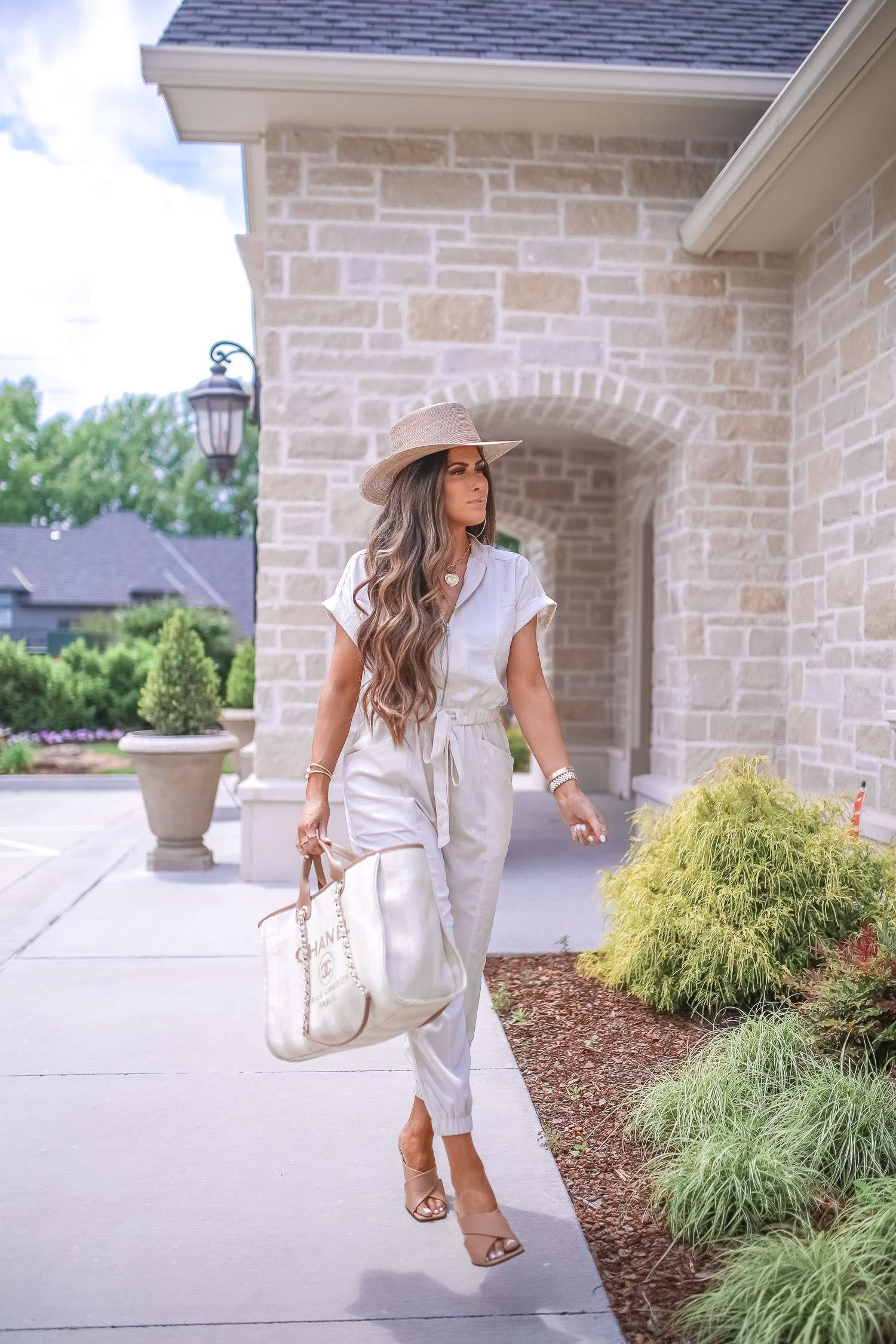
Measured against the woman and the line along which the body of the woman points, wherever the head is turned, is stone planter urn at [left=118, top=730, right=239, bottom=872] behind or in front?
behind

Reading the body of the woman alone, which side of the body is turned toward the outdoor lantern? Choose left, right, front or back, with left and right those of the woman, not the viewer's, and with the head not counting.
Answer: back

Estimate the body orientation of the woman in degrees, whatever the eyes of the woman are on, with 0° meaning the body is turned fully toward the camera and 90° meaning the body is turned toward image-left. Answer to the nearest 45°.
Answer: approximately 0°

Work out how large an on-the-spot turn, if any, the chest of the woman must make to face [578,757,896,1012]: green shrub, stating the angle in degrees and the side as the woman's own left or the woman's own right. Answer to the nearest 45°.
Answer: approximately 135° to the woman's own left

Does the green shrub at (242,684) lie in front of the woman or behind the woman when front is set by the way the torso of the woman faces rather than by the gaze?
behind

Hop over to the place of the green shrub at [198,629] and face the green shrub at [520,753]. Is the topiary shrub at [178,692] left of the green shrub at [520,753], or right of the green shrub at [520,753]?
right

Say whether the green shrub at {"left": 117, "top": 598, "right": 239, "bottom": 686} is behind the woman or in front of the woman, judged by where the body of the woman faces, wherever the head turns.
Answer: behind

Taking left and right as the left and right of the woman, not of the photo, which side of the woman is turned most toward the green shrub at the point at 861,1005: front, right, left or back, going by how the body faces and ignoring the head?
left

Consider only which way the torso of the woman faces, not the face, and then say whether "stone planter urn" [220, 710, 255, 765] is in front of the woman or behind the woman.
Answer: behind

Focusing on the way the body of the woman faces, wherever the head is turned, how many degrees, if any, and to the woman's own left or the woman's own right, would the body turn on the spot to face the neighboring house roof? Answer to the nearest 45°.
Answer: approximately 180°

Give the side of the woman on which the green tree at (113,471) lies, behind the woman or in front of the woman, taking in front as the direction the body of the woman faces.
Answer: behind
